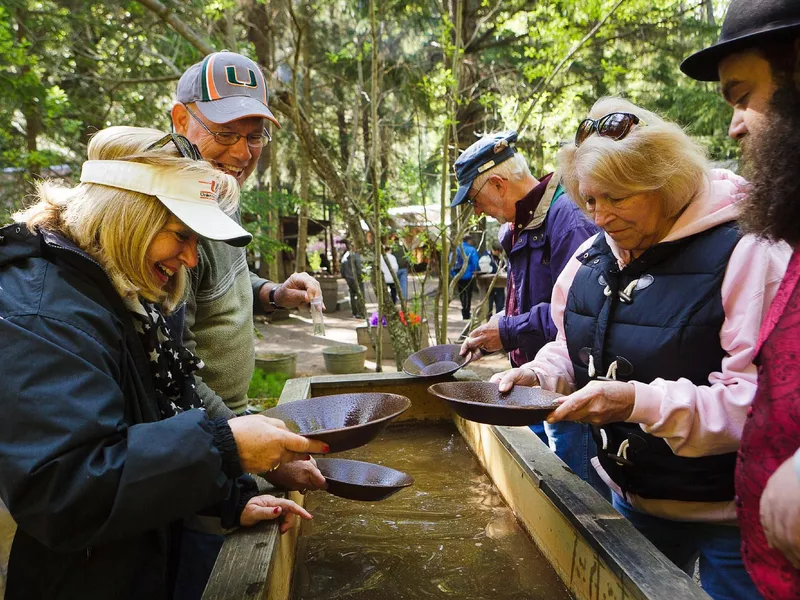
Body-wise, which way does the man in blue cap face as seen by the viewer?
to the viewer's left

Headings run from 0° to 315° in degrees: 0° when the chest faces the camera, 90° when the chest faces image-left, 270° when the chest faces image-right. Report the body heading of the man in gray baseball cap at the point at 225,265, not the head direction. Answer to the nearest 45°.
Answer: approximately 315°

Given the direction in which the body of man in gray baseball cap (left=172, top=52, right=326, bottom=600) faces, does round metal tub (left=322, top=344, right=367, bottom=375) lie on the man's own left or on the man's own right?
on the man's own left

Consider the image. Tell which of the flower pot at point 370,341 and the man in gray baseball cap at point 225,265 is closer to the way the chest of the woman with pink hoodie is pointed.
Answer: the man in gray baseball cap

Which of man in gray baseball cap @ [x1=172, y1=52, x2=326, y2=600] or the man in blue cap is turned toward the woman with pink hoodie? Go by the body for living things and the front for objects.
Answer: the man in gray baseball cap

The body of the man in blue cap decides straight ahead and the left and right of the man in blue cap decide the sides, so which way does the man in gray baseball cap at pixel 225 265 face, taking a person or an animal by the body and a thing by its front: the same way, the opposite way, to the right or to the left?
the opposite way

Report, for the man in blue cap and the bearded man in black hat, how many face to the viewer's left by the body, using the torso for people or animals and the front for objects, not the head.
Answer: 2

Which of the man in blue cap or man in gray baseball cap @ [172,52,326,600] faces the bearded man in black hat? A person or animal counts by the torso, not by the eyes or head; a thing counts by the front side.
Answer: the man in gray baseball cap

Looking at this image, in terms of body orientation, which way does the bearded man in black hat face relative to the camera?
to the viewer's left
